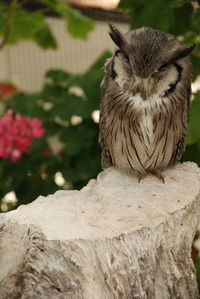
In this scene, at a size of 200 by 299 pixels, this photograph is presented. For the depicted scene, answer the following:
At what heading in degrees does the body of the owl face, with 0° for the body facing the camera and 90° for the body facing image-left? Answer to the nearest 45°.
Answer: approximately 0°
